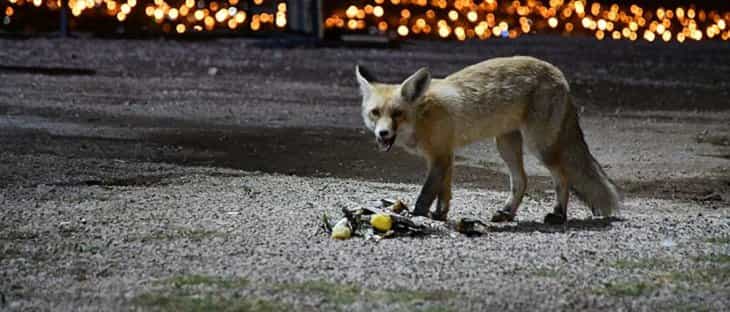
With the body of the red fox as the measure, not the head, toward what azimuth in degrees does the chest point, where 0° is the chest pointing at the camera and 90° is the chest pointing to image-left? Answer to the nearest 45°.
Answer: approximately 90°

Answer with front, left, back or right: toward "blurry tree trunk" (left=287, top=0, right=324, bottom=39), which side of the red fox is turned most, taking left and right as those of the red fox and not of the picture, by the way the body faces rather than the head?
right
